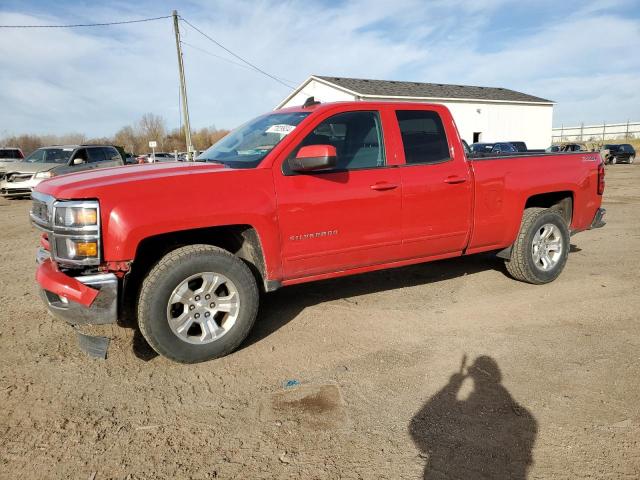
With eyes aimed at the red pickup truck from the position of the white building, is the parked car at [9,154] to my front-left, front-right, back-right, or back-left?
front-right

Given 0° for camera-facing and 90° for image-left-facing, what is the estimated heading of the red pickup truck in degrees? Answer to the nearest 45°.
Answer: approximately 45°

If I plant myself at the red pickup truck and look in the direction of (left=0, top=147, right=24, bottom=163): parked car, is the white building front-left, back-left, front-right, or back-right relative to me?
front-right

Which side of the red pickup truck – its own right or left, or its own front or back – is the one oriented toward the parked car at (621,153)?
back

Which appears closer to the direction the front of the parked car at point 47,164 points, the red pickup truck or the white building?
the red pickup truck

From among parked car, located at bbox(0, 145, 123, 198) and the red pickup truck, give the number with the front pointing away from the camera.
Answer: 0

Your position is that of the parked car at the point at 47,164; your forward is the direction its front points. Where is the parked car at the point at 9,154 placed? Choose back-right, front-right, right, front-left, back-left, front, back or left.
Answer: back-right

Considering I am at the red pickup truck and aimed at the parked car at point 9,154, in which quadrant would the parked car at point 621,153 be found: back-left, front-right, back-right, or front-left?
front-right

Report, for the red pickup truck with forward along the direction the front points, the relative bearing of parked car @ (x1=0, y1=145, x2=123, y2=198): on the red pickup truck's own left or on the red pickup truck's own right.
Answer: on the red pickup truck's own right

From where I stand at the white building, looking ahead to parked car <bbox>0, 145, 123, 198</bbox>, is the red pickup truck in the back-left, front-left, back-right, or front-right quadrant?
front-left

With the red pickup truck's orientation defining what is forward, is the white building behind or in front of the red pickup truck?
behind

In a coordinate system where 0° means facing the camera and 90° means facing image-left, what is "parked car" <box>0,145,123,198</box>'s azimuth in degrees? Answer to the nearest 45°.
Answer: approximately 45°

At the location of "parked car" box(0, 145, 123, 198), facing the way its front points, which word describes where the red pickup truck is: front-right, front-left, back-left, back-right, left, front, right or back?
front-left

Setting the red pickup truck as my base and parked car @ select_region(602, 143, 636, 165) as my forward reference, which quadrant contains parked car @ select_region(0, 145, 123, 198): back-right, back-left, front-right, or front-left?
front-left

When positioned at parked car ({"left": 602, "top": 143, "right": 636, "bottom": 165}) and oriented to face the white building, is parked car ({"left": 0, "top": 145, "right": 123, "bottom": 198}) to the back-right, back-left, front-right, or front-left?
front-left

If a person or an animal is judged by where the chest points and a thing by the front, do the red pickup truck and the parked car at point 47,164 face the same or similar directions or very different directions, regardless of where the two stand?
same or similar directions
